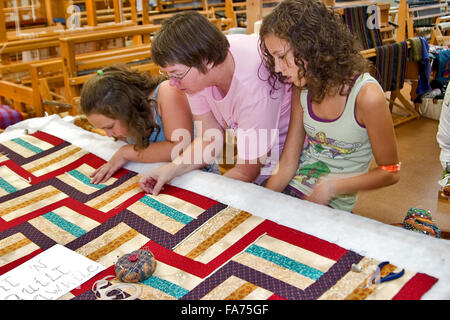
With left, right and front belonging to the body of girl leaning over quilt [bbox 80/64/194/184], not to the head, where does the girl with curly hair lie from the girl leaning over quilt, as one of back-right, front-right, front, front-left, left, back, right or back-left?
left

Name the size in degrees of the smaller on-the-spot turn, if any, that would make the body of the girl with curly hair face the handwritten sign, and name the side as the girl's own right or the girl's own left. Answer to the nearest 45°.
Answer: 0° — they already face it

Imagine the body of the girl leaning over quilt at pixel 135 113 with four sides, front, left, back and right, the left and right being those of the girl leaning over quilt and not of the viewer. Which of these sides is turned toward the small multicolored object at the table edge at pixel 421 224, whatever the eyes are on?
left

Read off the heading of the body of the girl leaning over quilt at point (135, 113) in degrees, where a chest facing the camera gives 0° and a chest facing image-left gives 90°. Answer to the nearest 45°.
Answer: approximately 45°
